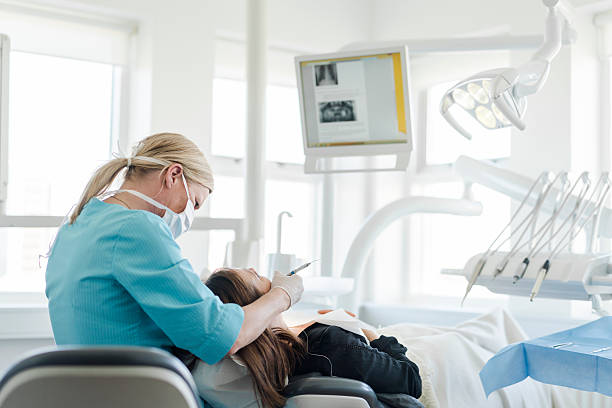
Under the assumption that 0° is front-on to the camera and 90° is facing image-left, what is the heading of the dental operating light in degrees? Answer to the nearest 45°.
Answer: approximately 45°

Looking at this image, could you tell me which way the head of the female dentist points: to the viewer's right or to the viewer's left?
to the viewer's right

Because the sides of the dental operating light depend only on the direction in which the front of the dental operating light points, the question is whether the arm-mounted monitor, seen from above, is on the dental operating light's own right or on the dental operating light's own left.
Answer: on the dental operating light's own right

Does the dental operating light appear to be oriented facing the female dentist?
yes
